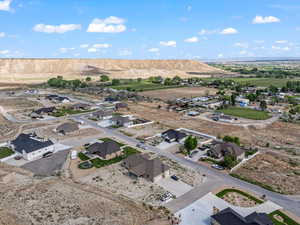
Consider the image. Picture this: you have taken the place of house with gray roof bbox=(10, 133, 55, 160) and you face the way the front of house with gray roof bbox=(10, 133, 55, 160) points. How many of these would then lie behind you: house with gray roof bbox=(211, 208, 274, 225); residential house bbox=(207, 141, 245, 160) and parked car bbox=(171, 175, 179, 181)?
0

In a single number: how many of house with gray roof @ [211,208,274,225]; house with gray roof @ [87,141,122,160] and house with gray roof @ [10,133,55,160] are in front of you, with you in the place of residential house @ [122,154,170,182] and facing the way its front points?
1

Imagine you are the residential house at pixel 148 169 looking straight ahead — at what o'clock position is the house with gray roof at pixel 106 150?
The house with gray roof is roughly at 6 o'clock from the residential house.

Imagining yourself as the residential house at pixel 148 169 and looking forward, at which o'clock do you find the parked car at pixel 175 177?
The parked car is roughly at 11 o'clock from the residential house.

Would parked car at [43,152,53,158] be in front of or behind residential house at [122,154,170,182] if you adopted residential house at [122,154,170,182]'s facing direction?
behind

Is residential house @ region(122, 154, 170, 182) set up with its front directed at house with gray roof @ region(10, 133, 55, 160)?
no

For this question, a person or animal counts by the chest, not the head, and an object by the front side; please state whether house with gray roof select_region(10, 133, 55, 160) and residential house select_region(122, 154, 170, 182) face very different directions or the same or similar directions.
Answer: same or similar directions

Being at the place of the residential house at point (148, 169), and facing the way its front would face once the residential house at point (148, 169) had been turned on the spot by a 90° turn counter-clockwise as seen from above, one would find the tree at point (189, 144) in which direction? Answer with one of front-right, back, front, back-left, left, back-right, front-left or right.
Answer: front

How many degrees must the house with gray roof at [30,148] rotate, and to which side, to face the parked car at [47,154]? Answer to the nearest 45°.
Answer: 0° — it already faces it

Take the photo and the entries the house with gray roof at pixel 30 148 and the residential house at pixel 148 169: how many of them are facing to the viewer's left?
0

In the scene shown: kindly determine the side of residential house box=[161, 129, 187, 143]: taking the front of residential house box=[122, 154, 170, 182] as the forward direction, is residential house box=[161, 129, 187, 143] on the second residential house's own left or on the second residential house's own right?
on the second residential house's own left

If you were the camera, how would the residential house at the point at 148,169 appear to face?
facing the viewer and to the right of the viewer
